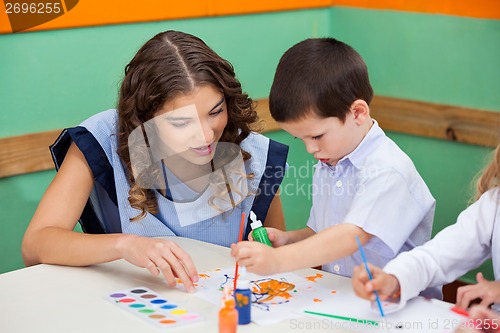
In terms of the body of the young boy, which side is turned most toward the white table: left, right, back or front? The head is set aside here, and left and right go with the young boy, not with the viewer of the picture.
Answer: front

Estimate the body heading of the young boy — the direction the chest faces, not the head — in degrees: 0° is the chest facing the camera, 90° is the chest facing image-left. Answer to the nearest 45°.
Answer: approximately 45°

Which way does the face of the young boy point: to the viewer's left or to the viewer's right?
to the viewer's left

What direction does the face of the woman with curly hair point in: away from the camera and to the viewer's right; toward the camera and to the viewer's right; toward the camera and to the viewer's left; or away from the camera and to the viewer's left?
toward the camera and to the viewer's right
